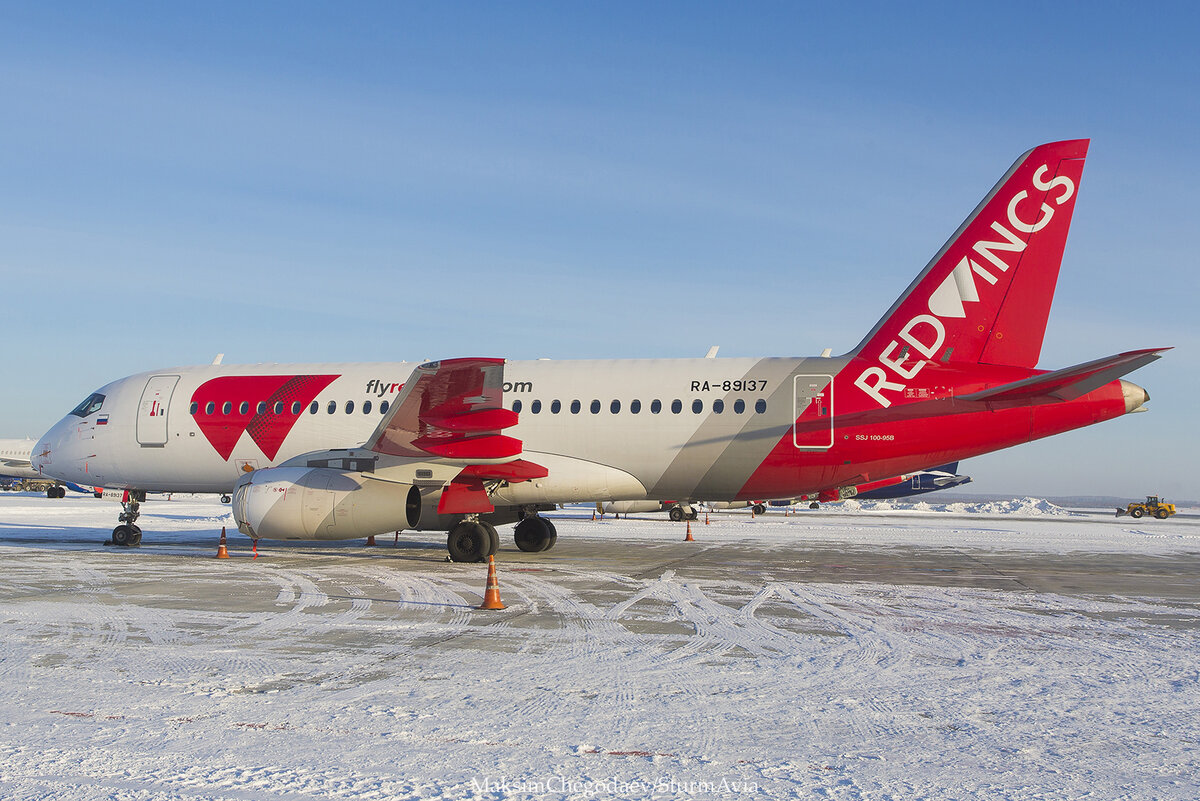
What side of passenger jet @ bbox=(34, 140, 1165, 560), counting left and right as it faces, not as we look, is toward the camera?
left
